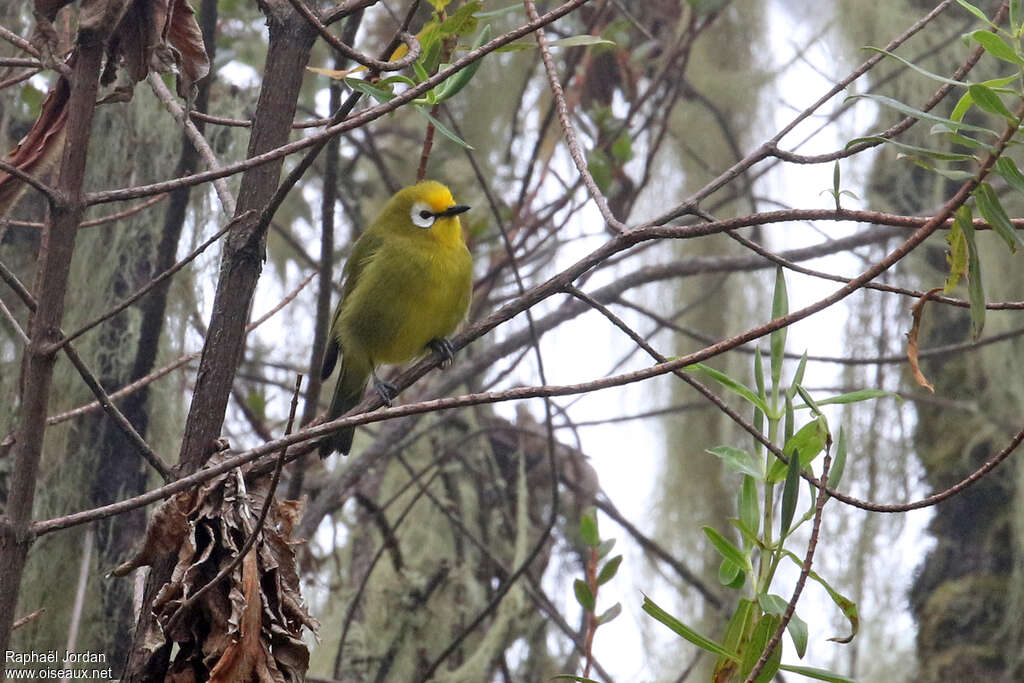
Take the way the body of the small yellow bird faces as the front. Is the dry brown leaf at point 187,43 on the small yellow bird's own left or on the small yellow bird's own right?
on the small yellow bird's own right

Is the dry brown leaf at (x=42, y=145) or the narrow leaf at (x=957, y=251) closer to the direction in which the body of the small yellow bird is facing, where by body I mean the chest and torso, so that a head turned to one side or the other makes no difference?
the narrow leaf

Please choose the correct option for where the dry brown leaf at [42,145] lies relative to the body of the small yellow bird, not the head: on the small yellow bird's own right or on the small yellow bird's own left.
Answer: on the small yellow bird's own right

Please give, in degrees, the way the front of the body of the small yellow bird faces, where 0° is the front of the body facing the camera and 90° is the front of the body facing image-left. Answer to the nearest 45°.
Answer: approximately 315°
